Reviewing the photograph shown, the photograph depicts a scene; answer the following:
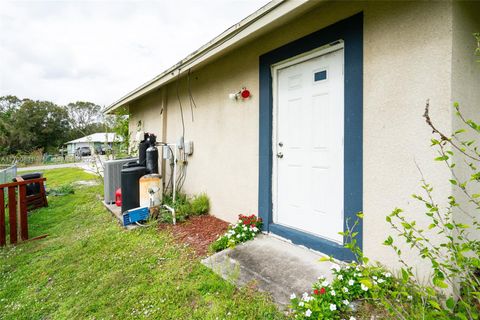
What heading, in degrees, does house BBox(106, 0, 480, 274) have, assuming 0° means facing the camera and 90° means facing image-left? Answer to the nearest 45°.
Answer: approximately 45°

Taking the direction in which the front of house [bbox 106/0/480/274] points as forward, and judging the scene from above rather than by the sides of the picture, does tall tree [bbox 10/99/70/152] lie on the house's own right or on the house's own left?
on the house's own right

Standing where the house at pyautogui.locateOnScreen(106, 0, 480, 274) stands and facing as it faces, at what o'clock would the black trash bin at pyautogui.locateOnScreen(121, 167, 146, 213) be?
The black trash bin is roughly at 2 o'clock from the house.

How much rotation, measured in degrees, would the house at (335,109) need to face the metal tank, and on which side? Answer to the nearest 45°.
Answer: approximately 45° to its right

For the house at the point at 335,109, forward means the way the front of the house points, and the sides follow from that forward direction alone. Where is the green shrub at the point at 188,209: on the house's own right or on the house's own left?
on the house's own right

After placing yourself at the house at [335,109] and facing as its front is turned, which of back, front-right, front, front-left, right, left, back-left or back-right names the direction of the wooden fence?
front-right

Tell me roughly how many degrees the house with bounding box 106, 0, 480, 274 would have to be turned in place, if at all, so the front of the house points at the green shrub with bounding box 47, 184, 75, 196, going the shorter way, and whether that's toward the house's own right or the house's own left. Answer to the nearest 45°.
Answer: approximately 90° to the house's own right

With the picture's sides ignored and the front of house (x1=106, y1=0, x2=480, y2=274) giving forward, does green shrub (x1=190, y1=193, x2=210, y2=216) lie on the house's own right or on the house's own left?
on the house's own right
